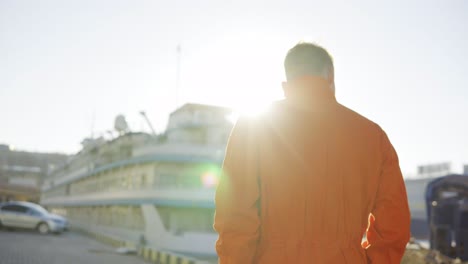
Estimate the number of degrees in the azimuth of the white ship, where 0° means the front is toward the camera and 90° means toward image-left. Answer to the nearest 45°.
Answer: approximately 315°

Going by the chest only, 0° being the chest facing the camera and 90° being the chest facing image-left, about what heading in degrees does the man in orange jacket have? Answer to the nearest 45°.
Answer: approximately 180°

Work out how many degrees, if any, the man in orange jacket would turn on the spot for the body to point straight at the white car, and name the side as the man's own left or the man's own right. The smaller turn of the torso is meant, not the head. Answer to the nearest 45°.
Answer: approximately 45° to the man's own left

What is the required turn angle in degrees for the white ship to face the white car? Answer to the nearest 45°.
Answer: approximately 180°
